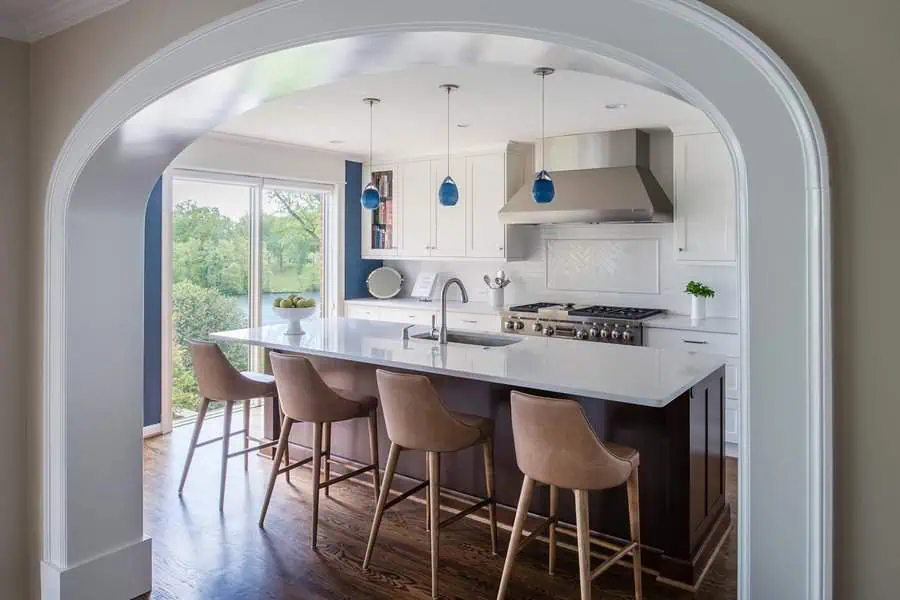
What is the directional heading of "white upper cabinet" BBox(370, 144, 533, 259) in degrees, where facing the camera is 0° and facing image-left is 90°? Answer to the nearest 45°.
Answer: approximately 45°

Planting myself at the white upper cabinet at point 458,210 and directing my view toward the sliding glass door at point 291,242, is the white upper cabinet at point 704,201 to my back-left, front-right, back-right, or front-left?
back-left

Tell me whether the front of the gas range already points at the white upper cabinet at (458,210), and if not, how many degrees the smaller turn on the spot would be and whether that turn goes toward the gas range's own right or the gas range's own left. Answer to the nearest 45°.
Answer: approximately 90° to the gas range's own right

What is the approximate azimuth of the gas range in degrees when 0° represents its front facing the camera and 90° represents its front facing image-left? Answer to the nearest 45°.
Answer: approximately 45°

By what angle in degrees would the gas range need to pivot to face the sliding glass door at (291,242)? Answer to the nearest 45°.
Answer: approximately 45° to its right

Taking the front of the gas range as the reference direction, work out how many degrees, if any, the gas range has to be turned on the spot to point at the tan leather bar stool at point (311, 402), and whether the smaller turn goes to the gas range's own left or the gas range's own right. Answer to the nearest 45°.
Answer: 0° — it already faces it

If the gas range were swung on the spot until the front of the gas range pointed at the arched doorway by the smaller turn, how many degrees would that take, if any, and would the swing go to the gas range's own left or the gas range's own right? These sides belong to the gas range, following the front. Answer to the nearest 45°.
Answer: approximately 45° to the gas range's own left

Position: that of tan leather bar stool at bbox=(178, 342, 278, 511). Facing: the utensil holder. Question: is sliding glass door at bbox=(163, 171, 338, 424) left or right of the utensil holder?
left
